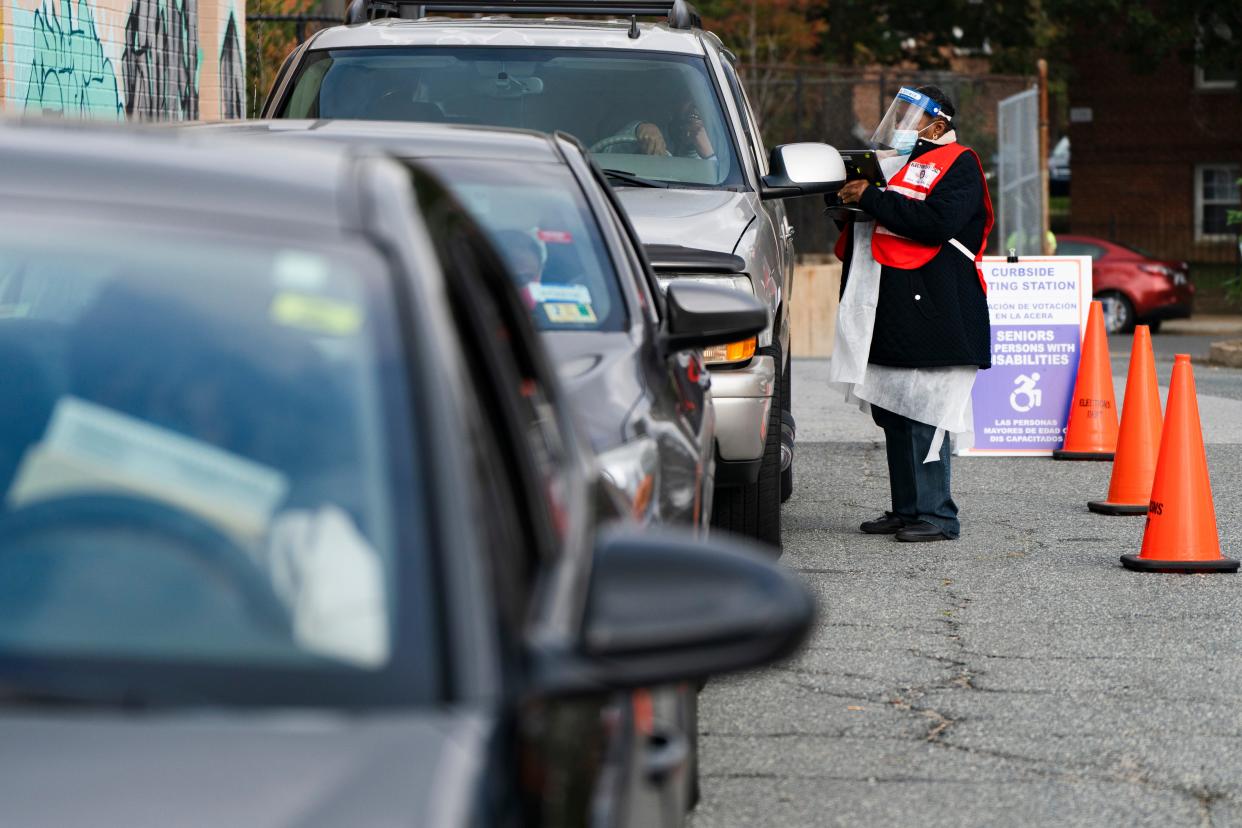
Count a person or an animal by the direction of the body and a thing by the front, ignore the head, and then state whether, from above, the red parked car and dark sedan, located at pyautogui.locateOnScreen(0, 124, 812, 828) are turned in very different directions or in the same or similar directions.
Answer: very different directions

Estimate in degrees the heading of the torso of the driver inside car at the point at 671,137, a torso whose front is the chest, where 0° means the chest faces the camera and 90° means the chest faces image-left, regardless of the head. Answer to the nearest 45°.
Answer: approximately 0°

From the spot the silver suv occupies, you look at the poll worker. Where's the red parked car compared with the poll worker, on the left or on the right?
left

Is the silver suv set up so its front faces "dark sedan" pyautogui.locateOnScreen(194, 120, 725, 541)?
yes

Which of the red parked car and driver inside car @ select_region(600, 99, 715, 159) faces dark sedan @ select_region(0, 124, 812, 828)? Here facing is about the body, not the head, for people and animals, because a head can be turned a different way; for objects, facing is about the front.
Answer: the driver inside car

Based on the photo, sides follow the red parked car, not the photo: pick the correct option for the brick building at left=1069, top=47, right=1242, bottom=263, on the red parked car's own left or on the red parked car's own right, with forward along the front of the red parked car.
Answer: on the red parked car's own right

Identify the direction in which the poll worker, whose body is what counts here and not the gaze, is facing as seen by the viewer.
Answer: to the viewer's left

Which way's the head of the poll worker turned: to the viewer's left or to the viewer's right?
to the viewer's left

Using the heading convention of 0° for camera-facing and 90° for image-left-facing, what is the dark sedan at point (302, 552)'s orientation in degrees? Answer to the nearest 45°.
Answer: approximately 0°

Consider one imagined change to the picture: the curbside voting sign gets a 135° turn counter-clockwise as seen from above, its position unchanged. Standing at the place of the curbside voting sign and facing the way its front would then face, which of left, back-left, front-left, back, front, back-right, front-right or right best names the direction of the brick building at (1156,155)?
front-left
